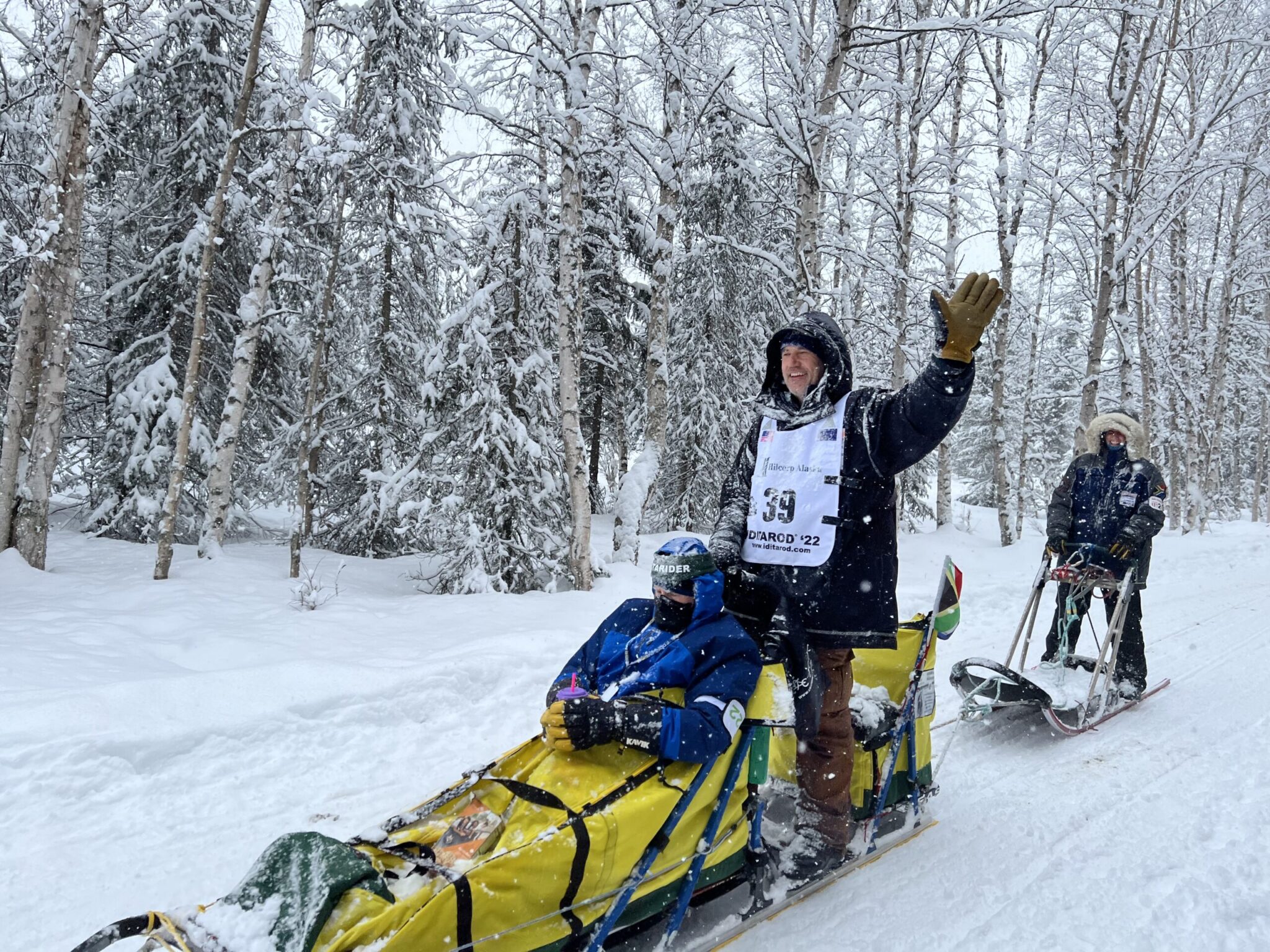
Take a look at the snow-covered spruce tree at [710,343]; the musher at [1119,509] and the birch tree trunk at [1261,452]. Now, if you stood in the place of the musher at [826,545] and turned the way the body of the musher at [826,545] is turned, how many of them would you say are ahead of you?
0

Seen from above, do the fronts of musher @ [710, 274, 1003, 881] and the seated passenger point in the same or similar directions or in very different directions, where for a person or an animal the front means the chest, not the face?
same or similar directions

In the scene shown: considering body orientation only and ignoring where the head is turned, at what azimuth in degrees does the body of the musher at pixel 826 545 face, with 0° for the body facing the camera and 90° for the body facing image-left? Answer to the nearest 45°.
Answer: approximately 45°

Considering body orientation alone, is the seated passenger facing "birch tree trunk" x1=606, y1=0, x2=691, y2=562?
no

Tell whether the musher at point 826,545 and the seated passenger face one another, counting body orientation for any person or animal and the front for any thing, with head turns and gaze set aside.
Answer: no

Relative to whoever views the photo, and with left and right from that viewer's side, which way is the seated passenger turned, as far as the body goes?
facing the viewer and to the left of the viewer

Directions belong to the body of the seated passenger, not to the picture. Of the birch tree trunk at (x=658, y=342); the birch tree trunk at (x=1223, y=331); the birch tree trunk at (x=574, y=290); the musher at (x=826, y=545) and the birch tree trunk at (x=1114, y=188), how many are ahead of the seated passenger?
0

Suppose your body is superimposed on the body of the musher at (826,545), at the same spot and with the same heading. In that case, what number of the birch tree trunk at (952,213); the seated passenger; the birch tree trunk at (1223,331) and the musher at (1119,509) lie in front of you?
1

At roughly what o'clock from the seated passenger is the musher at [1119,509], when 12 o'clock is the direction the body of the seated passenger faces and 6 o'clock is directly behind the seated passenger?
The musher is roughly at 6 o'clock from the seated passenger.

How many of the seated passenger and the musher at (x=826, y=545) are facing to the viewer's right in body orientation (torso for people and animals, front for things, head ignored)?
0

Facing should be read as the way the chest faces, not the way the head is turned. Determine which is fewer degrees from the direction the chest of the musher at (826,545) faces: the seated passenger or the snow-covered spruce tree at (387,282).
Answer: the seated passenger

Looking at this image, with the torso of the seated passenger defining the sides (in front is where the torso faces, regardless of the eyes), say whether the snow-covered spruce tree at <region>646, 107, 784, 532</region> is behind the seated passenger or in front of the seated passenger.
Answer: behind

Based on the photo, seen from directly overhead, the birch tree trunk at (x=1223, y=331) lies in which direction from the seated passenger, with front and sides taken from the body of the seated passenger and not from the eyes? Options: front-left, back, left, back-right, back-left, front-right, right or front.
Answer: back

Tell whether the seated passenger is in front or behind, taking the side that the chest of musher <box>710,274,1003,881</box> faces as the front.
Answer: in front

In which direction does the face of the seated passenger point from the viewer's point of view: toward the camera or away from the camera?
toward the camera

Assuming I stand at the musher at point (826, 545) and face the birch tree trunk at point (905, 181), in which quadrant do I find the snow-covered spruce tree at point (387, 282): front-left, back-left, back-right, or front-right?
front-left

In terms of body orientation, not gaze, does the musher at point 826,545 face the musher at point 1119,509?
no

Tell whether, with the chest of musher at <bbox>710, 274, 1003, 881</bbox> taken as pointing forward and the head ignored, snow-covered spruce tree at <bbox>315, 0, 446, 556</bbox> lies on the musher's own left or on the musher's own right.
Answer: on the musher's own right

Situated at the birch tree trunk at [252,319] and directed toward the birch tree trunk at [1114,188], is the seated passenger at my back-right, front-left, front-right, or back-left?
front-right
